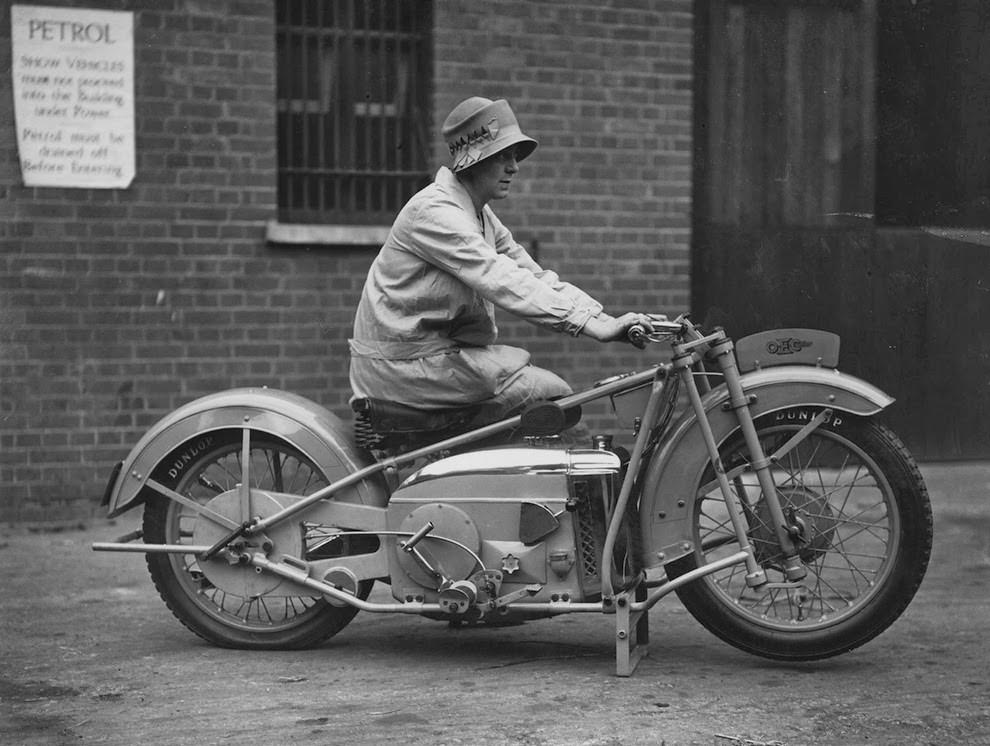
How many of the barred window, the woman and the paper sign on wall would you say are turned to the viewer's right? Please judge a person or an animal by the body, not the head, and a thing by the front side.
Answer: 1

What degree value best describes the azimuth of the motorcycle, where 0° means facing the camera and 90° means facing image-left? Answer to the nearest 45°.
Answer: approximately 270°

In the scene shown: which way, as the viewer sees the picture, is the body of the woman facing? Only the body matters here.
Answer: to the viewer's right

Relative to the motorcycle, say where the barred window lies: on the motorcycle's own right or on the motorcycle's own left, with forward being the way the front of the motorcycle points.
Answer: on the motorcycle's own left

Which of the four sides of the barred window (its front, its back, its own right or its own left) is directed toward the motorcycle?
front

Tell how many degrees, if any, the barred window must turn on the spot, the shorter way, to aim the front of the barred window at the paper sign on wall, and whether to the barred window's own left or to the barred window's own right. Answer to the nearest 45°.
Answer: approximately 90° to the barred window's own right

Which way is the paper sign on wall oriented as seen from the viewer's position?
toward the camera

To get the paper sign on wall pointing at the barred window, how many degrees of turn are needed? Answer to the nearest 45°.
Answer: approximately 90° to its left

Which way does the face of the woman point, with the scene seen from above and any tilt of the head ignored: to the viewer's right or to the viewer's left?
to the viewer's right

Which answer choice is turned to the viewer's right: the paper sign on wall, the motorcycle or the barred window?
the motorcycle

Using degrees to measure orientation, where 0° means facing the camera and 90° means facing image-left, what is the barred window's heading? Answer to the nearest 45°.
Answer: approximately 0°

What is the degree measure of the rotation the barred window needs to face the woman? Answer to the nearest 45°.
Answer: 0° — it already faces them
